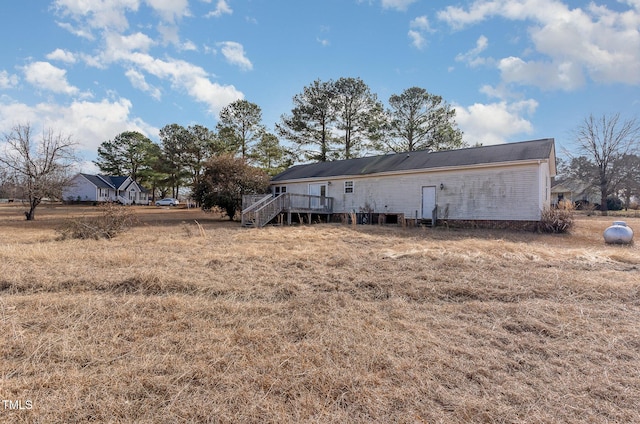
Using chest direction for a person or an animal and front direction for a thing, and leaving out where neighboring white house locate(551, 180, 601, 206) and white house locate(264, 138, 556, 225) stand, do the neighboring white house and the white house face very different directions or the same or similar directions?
very different directions

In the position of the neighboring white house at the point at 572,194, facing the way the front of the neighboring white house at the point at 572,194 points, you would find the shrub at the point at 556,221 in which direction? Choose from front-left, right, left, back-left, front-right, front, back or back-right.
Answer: front

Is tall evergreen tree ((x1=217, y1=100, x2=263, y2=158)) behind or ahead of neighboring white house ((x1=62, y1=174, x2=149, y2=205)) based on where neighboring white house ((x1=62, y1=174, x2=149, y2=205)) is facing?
ahead

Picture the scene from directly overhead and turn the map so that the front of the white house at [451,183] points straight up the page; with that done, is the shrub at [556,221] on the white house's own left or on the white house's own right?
on the white house's own right

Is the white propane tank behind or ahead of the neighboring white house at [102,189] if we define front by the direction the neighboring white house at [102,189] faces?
ahead

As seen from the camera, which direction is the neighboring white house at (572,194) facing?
toward the camera

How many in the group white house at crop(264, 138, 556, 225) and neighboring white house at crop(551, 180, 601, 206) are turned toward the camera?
1

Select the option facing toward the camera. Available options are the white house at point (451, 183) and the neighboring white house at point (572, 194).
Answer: the neighboring white house

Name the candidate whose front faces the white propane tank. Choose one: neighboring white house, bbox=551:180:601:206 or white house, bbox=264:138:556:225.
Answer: the neighboring white house

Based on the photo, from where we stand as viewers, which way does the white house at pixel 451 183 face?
facing away from the viewer and to the right of the viewer
